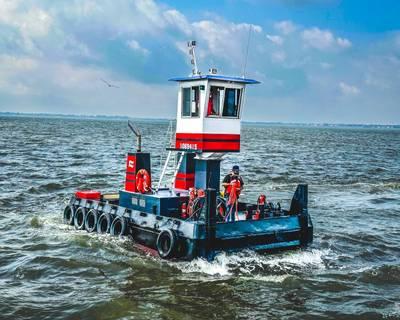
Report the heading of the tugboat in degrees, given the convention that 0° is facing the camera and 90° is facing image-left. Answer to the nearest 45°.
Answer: approximately 315°

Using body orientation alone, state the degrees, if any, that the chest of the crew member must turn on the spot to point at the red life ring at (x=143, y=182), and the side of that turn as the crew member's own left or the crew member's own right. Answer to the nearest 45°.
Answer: approximately 90° to the crew member's own right

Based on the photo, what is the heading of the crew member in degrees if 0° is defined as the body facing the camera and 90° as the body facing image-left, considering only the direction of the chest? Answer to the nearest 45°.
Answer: approximately 0°

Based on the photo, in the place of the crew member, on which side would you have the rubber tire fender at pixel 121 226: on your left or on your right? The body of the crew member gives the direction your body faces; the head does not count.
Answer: on your right
